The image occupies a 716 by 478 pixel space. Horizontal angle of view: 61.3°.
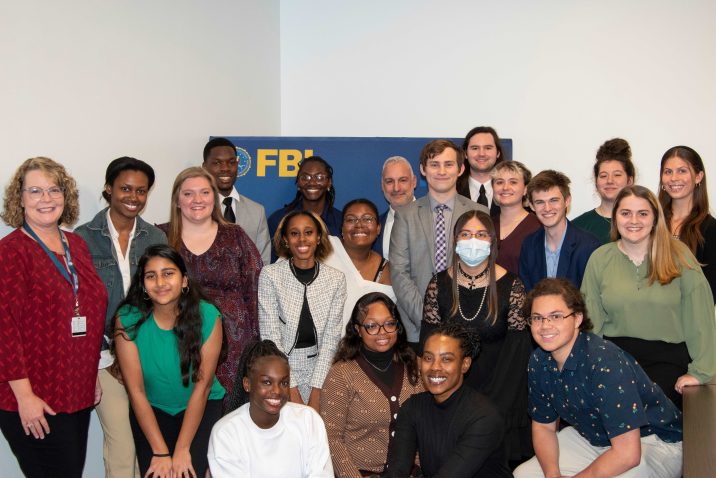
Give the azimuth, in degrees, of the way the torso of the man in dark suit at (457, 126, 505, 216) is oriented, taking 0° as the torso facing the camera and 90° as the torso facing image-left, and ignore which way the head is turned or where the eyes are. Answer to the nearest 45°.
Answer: approximately 0°

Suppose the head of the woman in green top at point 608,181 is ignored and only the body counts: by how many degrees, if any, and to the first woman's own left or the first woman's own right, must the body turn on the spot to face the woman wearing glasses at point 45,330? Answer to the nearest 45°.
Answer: approximately 45° to the first woman's own right

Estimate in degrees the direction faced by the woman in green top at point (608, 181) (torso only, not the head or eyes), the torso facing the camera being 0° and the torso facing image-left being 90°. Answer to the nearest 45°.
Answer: approximately 0°
